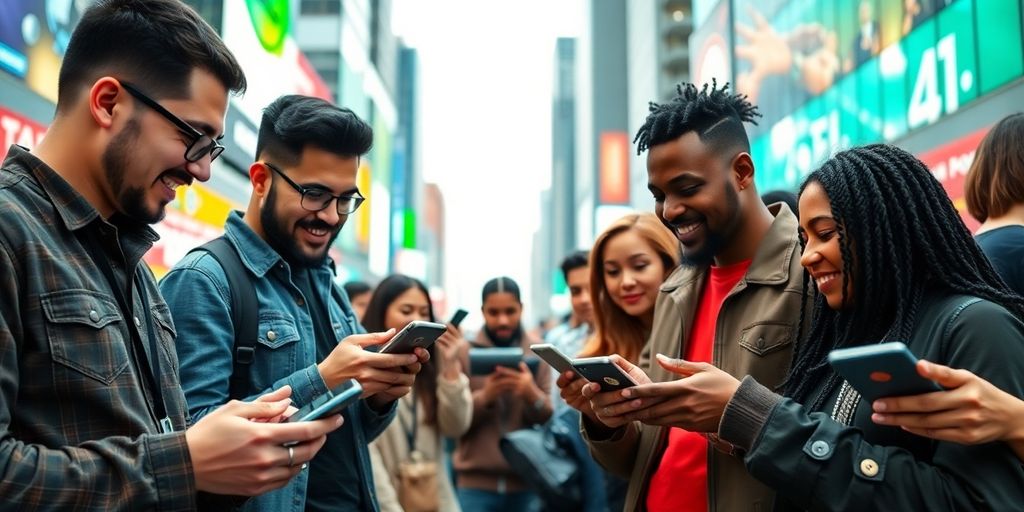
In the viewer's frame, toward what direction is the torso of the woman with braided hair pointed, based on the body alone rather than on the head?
to the viewer's left

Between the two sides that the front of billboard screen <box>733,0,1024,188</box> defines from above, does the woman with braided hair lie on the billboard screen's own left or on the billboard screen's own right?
on the billboard screen's own left

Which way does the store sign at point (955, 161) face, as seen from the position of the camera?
facing the viewer and to the left of the viewer

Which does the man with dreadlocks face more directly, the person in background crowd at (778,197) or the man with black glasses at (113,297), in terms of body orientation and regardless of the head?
the man with black glasses

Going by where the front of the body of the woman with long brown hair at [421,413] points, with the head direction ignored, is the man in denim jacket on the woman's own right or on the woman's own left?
on the woman's own right

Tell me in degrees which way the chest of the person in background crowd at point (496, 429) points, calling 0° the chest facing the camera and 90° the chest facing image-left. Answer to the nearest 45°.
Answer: approximately 0°

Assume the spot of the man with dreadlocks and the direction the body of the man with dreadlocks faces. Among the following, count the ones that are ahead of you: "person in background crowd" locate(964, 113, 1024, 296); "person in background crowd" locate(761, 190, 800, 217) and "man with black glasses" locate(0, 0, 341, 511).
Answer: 1

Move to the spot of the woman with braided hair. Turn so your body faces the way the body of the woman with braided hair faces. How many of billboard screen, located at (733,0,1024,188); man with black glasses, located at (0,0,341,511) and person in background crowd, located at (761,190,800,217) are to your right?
2

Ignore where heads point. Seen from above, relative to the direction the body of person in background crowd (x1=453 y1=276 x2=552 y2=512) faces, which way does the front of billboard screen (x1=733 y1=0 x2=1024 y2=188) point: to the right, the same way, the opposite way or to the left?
to the right

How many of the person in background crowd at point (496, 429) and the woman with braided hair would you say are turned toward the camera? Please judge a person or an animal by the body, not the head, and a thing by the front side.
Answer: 1

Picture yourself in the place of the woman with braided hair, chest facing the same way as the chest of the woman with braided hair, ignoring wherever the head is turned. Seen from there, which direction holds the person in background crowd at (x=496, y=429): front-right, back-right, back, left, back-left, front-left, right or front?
front-right

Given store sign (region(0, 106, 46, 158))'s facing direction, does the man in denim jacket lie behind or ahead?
ahead

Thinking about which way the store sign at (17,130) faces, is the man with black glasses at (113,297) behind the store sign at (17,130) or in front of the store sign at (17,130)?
in front
